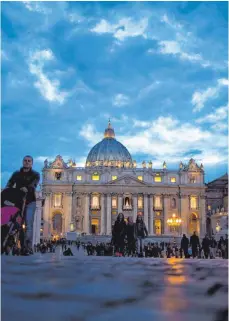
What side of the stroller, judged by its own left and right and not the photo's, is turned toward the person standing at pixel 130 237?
back

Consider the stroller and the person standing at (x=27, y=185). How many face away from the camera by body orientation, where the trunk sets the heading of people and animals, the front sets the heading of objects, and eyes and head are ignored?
0

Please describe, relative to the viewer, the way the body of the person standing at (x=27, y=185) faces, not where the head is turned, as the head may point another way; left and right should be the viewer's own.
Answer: facing the viewer

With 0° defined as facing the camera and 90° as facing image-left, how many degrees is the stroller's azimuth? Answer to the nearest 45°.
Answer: approximately 45°

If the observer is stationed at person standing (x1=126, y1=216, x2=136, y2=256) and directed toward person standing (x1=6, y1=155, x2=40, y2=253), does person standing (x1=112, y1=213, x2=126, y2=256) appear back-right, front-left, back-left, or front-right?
front-right

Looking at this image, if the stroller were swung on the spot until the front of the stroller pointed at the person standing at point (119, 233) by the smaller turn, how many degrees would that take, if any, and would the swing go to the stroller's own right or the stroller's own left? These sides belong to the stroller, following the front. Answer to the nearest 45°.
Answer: approximately 180°
